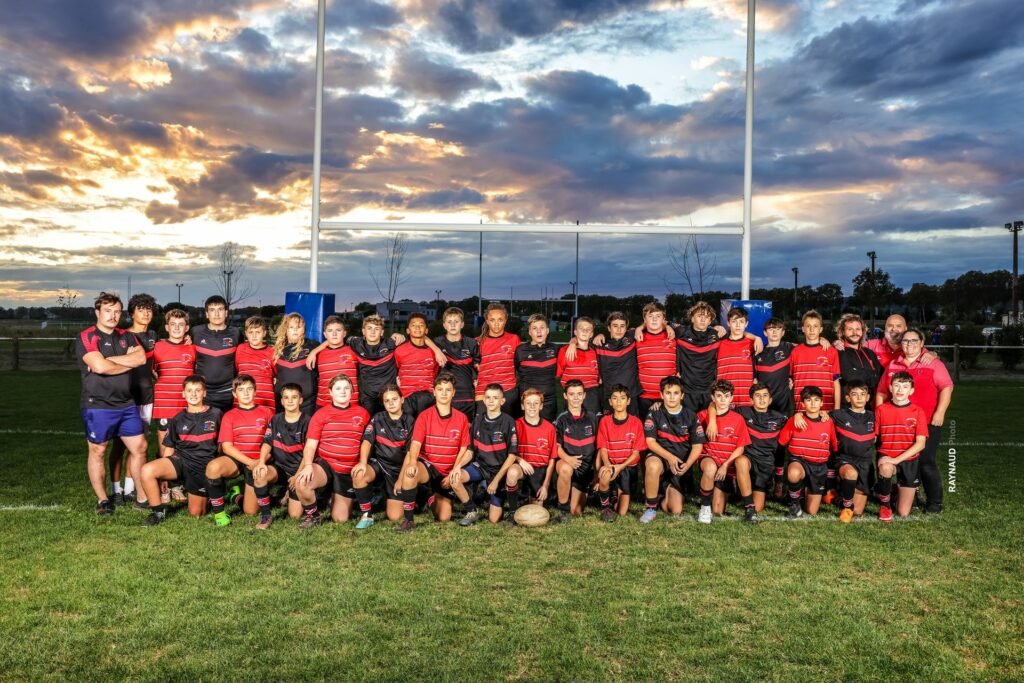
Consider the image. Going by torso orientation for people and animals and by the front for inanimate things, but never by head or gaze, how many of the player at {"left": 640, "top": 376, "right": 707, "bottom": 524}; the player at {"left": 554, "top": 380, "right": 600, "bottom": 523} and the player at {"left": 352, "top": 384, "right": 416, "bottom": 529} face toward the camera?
3

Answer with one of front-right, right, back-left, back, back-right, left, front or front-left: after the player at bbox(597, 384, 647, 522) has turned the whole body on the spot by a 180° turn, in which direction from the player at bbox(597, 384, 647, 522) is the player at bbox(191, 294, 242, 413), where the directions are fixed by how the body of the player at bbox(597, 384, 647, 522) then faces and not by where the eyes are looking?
left

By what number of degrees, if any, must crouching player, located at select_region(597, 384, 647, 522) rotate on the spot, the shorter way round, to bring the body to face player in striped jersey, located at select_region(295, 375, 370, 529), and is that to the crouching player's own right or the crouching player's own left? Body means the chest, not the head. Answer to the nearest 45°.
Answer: approximately 90° to the crouching player's own right

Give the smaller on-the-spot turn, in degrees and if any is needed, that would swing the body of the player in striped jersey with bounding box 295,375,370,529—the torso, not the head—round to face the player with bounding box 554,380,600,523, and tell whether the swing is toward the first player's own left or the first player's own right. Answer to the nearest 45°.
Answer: approximately 90° to the first player's own left

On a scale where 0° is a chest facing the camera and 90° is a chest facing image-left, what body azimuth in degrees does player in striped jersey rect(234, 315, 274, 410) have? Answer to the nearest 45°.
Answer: approximately 0°
